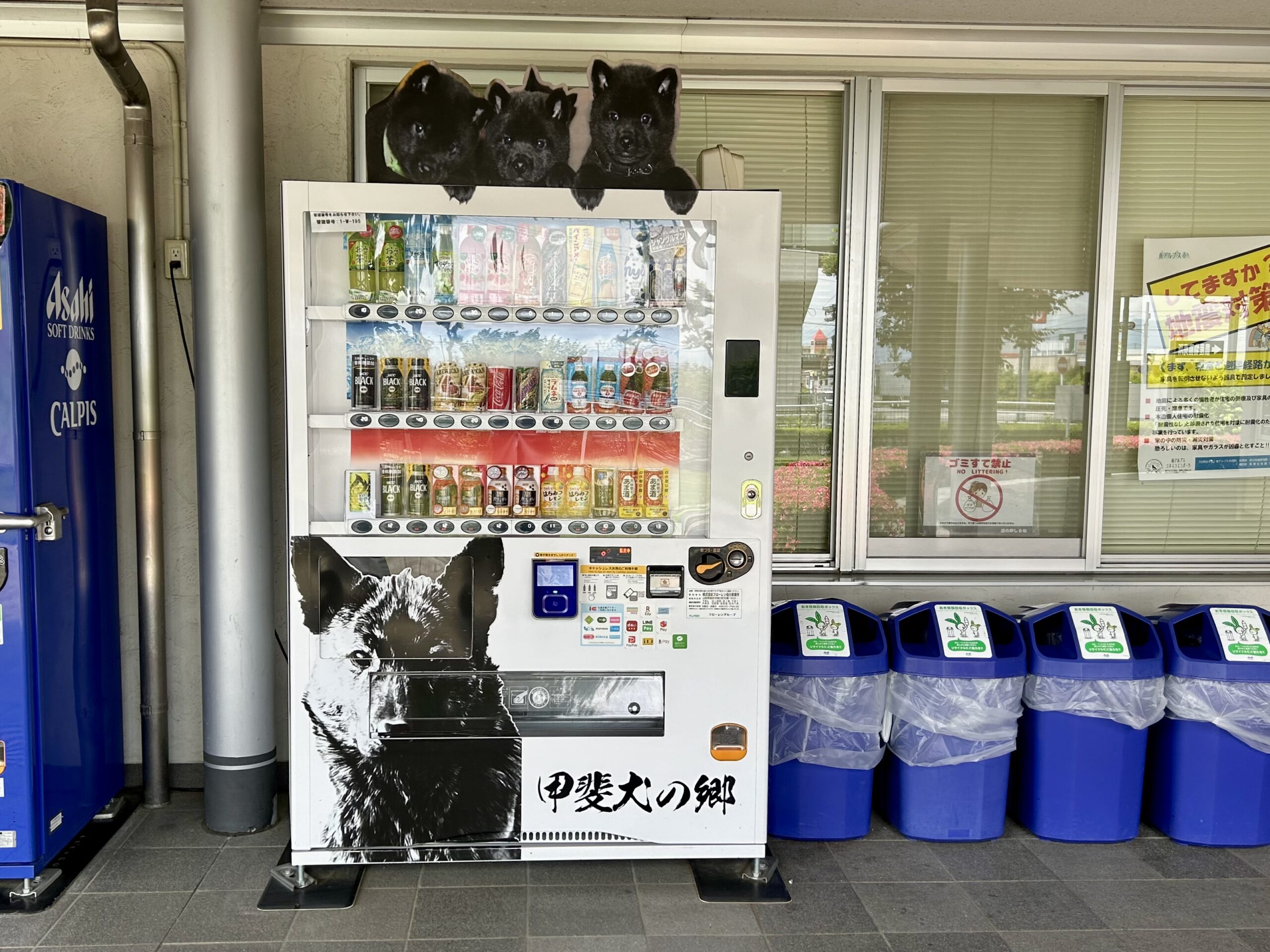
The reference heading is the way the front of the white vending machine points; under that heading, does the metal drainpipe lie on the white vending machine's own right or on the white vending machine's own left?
on the white vending machine's own right

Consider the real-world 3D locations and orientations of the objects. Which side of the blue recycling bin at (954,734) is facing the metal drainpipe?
right

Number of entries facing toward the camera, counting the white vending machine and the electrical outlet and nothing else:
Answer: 2

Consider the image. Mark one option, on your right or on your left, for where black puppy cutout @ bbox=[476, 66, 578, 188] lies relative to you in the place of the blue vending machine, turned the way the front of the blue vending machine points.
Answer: on your left

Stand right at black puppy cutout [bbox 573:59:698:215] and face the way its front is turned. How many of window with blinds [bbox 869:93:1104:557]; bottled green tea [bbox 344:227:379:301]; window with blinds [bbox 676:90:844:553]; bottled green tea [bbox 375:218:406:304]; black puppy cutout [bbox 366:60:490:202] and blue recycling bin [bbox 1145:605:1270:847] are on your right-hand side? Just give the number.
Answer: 3
